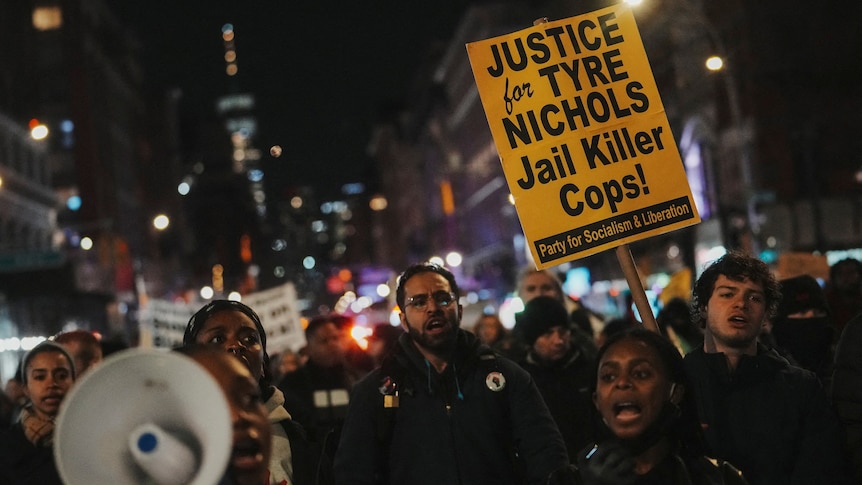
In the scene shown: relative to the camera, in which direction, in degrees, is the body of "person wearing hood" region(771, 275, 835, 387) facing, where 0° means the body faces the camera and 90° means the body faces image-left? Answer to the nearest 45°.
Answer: approximately 0°

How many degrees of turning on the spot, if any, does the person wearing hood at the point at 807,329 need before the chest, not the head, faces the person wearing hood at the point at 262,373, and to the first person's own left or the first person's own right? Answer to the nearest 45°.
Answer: approximately 45° to the first person's own right

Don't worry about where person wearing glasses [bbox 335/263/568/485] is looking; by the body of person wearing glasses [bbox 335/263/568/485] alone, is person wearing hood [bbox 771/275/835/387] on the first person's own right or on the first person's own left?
on the first person's own left

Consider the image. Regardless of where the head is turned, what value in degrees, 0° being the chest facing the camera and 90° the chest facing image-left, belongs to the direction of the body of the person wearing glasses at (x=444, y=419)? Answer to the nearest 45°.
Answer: approximately 0°

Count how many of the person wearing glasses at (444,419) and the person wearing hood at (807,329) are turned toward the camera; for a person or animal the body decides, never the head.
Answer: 2
